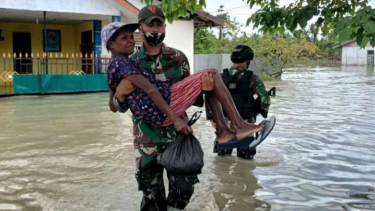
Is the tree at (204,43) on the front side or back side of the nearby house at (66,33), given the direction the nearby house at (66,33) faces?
on the back side

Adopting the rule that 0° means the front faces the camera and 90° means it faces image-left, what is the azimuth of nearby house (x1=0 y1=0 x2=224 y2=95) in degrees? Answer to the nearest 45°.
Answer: approximately 0°

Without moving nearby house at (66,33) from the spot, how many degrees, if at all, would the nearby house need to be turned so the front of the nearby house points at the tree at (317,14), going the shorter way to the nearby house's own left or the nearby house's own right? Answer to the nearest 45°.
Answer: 0° — it already faces it

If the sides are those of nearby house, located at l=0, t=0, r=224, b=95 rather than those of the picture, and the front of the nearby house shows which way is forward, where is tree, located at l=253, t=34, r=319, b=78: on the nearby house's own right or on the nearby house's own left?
on the nearby house's own left

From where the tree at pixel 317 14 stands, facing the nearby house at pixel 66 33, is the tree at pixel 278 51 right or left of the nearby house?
right
